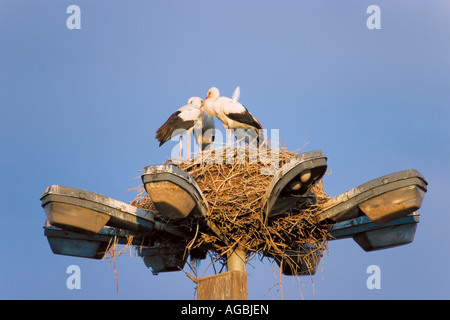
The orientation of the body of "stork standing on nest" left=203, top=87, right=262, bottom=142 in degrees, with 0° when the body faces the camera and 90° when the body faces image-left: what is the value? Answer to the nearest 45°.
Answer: approximately 90°

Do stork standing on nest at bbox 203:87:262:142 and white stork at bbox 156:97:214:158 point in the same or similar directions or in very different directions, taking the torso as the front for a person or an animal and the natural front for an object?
very different directions

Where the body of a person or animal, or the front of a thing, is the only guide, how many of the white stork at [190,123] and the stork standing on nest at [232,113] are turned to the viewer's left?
1

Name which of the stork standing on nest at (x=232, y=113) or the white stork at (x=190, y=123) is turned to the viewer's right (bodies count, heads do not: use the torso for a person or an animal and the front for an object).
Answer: the white stork

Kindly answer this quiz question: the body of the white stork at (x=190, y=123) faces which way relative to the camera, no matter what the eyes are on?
to the viewer's right
